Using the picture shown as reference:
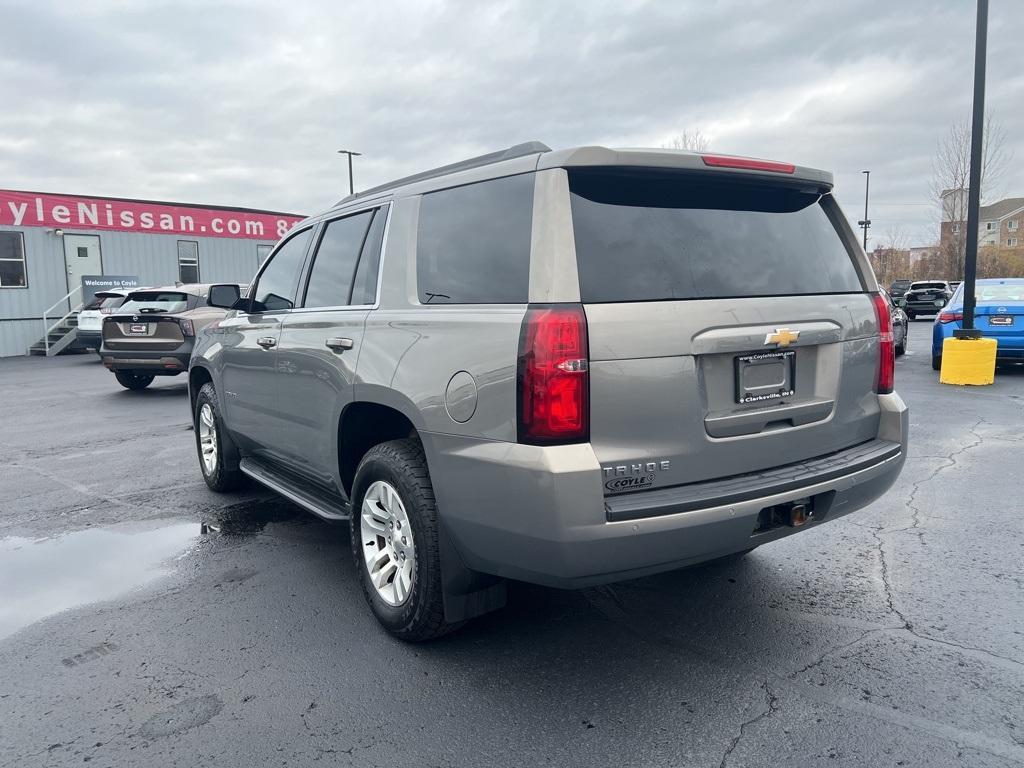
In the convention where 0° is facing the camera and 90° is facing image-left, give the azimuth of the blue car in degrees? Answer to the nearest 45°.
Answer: approximately 180°

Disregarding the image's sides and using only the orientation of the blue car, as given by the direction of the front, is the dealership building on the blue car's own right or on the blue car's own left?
on the blue car's own left

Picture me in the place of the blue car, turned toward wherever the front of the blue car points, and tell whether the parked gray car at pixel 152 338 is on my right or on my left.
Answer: on my left

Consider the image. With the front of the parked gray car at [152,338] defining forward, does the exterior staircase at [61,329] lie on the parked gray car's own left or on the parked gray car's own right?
on the parked gray car's own left

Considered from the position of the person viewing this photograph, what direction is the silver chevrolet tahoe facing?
facing away from the viewer and to the left of the viewer

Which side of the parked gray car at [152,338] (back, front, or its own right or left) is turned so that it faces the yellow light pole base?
right

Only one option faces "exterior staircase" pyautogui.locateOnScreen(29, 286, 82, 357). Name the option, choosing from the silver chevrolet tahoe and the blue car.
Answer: the silver chevrolet tahoe

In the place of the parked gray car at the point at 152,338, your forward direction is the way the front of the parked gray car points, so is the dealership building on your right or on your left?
on your left

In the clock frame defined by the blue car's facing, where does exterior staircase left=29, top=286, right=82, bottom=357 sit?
The exterior staircase is roughly at 9 o'clock from the blue car.

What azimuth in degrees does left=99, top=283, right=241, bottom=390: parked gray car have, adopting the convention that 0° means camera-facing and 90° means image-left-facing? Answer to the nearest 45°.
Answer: approximately 225°

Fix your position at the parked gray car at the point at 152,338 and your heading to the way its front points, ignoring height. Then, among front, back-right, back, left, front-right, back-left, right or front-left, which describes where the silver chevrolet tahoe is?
back-right

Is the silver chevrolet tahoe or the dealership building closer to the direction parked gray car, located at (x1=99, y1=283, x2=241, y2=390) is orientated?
the dealership building
